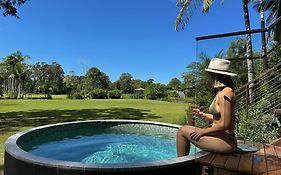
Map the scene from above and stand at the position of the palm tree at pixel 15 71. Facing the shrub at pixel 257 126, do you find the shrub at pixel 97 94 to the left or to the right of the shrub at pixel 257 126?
left

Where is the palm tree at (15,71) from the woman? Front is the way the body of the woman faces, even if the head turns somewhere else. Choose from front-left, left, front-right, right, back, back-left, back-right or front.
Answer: front-right

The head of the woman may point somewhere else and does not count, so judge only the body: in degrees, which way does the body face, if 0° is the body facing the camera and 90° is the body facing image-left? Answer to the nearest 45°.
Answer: approximately 90°

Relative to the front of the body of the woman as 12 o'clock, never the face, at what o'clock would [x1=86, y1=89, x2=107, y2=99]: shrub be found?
The shrub is roughly at 2 o'clock from the woman.

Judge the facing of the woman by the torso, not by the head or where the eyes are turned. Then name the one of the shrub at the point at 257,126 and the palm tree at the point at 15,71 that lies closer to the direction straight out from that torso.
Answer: the palm tree

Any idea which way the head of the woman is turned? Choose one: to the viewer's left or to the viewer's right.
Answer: to the viewer's left

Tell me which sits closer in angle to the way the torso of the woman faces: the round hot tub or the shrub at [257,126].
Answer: the round hot tub
